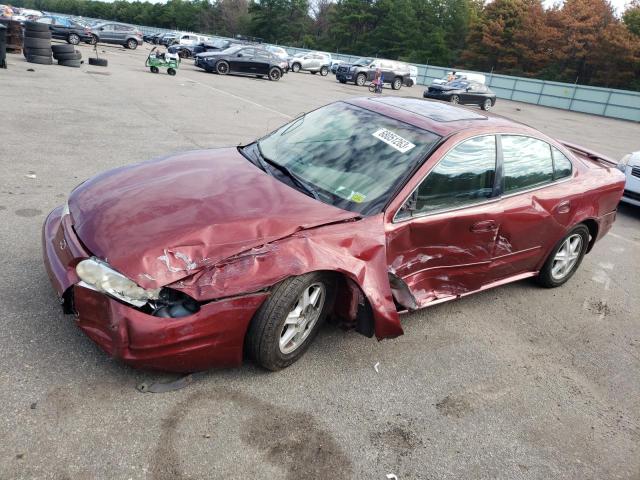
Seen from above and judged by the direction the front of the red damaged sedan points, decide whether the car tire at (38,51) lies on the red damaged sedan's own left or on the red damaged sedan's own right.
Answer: on the red damaged sedan's own right

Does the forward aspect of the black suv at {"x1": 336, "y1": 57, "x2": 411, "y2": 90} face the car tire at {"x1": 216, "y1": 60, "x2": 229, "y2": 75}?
yes

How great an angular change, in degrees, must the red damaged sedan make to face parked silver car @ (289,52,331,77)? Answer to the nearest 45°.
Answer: approximately 135° to its right

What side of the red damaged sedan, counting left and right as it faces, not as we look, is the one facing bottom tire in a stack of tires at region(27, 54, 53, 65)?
right

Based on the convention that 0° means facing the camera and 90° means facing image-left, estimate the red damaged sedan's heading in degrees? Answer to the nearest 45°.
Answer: approximately 45°

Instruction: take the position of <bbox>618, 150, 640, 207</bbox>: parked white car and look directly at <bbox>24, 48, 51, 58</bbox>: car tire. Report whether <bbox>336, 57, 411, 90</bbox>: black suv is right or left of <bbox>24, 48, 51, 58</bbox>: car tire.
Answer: right

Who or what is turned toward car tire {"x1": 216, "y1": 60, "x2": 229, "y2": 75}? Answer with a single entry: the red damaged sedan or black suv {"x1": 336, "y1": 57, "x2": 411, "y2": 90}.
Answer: the black suv
